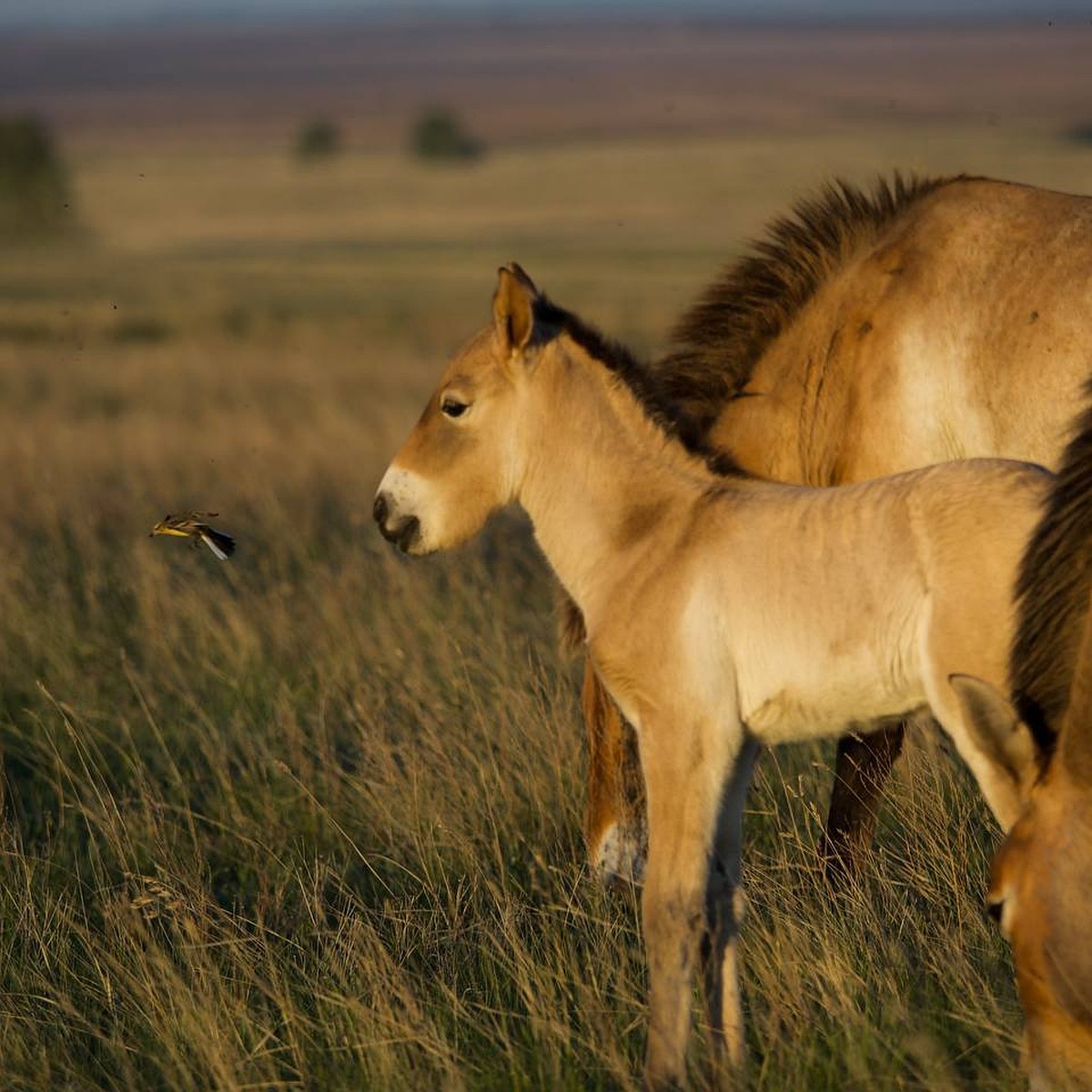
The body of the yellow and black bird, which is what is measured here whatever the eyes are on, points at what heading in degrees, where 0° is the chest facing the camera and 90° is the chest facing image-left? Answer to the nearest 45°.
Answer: approximately 90°

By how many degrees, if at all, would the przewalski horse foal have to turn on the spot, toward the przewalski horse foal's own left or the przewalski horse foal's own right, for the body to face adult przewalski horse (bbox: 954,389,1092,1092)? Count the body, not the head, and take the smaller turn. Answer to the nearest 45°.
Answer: approximately 135° to the przewalski horse foal's own left

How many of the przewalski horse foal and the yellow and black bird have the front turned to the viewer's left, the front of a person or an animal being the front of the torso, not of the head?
2

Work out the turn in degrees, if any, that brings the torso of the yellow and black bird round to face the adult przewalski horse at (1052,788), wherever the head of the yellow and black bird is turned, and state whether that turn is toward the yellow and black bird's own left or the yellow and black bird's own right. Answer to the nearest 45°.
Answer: approximately 135° to the yellow and black bird's own left

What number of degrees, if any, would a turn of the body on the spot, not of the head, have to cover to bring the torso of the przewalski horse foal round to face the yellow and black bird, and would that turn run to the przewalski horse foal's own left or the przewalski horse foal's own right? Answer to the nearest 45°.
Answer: approximately 45° to the przewalski horse foal's own right

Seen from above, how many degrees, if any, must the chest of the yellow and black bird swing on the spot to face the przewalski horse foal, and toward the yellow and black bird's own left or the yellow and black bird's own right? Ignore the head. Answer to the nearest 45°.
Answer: approximately 135° to the yellow and black bird's own left

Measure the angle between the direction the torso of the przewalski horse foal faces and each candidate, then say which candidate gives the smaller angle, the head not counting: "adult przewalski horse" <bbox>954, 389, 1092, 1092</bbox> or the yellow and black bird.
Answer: the yellow and black bird

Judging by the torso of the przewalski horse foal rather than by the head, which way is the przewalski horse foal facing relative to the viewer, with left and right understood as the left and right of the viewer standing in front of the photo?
facing to the left of the viewer
